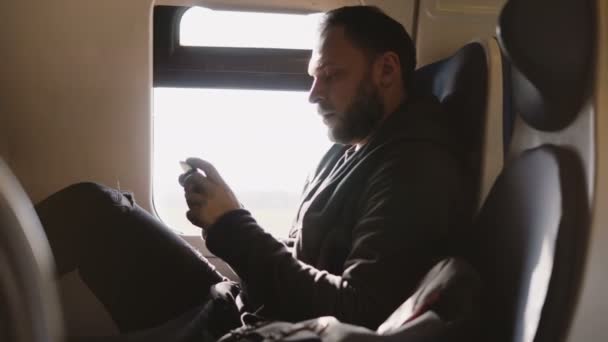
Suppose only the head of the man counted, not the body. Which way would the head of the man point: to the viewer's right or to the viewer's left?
to the viewer's left

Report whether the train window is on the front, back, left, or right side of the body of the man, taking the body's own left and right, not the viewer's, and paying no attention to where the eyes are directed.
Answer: right

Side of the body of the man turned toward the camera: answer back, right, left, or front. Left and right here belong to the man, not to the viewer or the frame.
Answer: left

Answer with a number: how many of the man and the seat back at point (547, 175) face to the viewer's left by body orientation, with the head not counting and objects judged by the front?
2

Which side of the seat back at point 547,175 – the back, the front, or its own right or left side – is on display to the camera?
left
